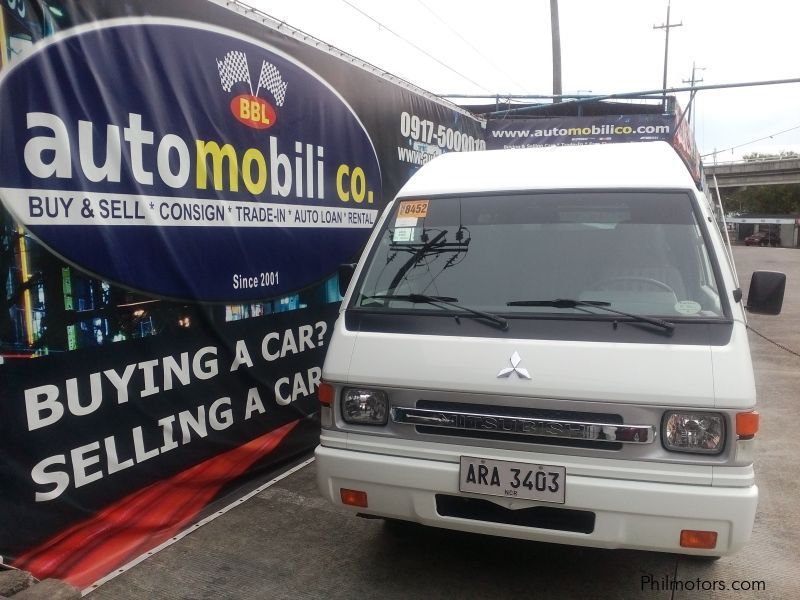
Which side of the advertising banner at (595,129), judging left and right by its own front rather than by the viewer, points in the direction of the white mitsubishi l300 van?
front

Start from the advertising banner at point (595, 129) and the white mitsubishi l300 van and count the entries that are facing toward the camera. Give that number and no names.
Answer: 2

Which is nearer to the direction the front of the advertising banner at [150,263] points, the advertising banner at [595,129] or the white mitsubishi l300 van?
the white mitsubishi l300 van

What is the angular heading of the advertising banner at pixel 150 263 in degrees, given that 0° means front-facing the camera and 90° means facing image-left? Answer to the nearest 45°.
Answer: approximately 315°

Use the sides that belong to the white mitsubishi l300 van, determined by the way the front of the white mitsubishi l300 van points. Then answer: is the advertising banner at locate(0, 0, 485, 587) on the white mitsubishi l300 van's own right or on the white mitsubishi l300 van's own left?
on the white mitsubishi l300 van's own right

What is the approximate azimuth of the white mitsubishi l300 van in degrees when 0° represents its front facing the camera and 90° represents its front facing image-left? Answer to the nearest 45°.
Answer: approximately 0°

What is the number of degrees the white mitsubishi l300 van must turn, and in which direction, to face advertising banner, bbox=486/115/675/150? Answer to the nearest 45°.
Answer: approximately 180°

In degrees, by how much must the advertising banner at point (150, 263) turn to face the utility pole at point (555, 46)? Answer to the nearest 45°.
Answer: approximately 90° to its left

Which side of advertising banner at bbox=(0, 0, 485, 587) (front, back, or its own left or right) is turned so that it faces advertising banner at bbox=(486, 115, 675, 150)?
left

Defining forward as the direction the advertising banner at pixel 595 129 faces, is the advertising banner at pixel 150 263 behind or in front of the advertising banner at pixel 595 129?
in front

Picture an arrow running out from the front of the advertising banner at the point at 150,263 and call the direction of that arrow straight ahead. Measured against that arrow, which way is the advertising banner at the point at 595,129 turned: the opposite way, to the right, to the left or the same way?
to the right

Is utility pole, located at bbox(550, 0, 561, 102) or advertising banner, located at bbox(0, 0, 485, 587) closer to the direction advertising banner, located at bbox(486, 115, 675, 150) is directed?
the advertising banner

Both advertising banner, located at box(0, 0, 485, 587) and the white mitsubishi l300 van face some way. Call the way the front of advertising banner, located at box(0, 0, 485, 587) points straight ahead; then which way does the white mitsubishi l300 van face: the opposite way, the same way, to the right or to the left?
to the right
